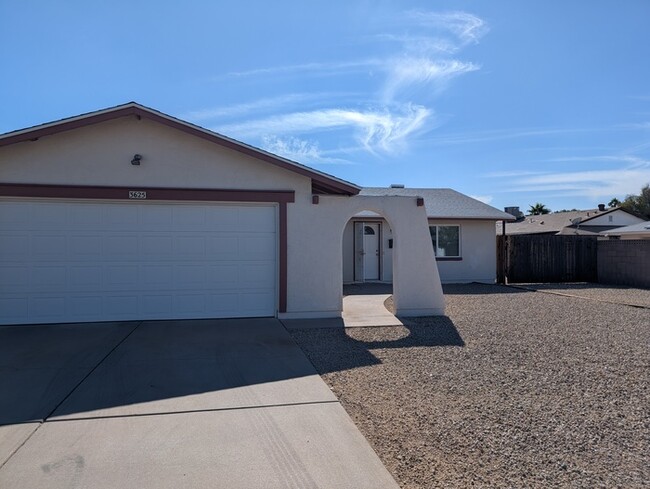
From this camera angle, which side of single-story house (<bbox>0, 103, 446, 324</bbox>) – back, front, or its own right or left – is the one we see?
front

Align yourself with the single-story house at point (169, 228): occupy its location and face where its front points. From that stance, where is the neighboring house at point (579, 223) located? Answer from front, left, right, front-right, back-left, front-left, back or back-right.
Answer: back-left

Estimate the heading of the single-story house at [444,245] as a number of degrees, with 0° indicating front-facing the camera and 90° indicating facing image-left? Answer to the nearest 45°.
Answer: approximately 0°

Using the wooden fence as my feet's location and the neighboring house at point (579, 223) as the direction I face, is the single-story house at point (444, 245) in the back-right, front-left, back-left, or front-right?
back-left
